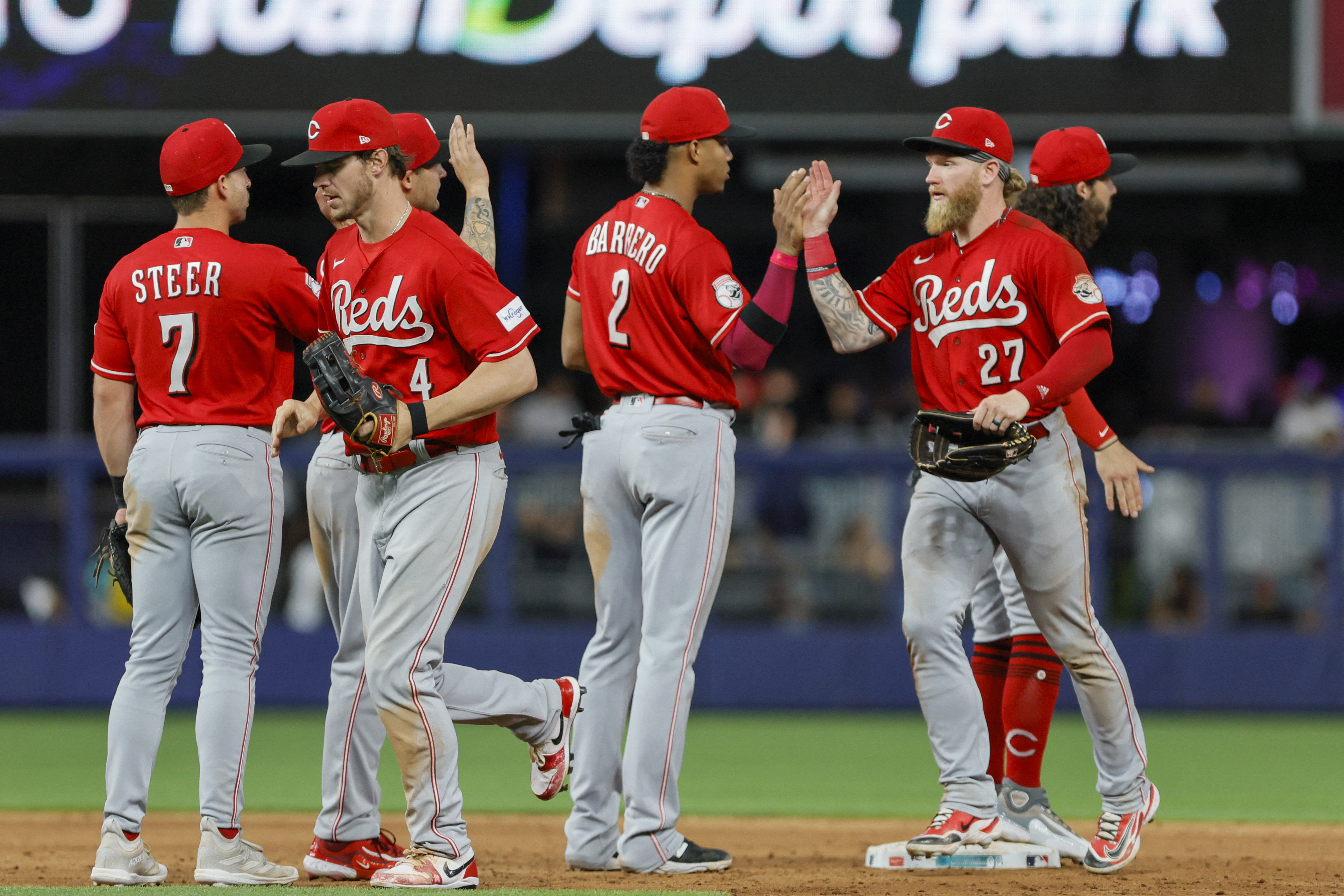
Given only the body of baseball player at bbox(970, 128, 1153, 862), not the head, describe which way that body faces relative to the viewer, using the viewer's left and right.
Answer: facing to the right of the viewer

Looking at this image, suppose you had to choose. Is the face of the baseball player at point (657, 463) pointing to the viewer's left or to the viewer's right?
to the viewer's right

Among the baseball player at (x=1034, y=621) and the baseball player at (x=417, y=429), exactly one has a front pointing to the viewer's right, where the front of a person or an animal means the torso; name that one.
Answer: the baseball player at (x=1034, y=621)

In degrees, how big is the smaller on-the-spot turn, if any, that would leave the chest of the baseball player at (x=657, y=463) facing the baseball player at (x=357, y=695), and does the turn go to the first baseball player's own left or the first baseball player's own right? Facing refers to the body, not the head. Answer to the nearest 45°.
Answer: approximately 135° to the first baseball player's own left

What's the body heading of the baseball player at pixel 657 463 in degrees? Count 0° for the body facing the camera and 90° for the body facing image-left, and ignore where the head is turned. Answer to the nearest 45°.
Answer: approximately 225°

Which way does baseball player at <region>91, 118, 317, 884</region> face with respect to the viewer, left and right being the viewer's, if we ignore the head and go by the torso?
facing away from the viewer and to the right of the viewer

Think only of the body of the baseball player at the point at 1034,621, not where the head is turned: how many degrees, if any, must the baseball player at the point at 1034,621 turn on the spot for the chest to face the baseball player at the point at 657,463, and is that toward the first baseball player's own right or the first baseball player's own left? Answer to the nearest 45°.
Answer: approximately 135° to the first baseball player's own right
